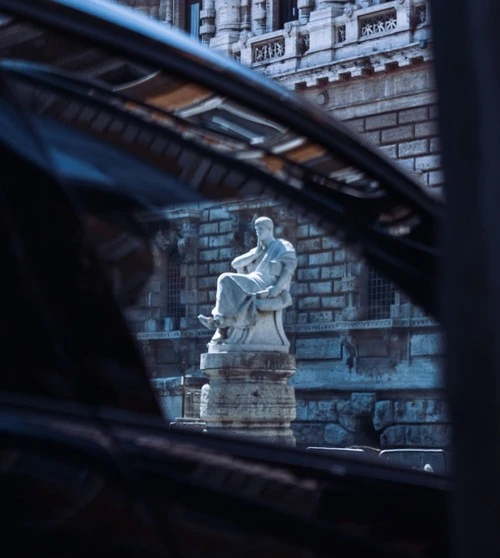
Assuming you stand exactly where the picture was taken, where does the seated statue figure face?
facing the viewer and to the left of the viewer
